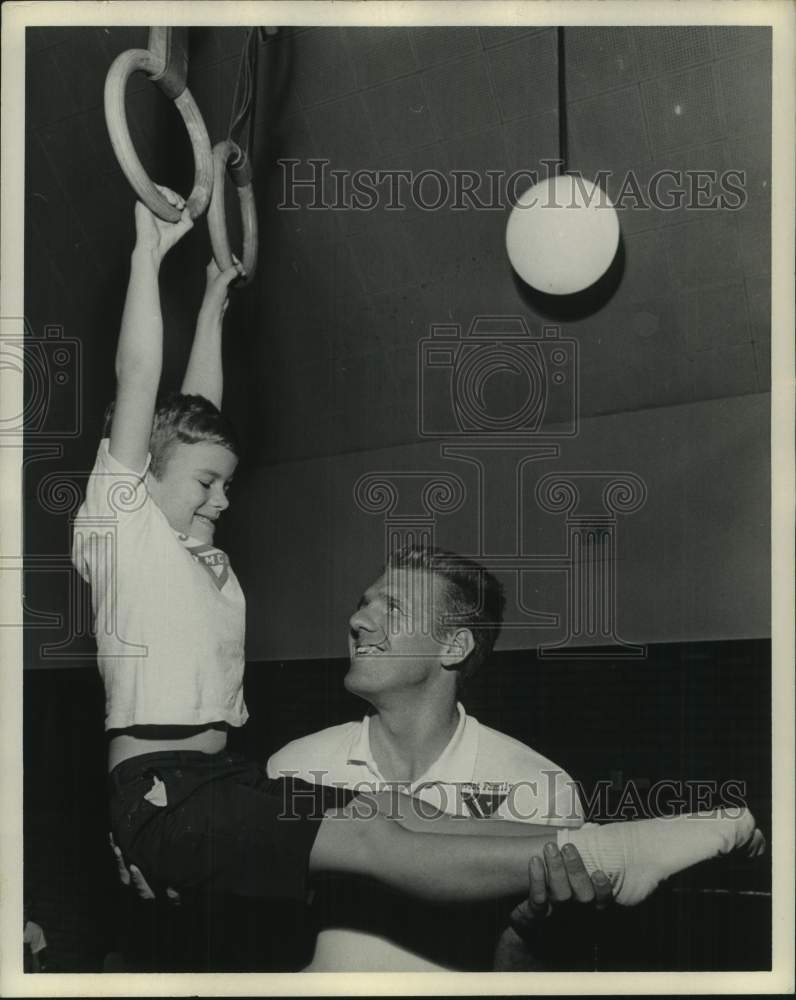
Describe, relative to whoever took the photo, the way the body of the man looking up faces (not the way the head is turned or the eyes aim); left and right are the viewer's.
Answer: facing the viewer and to the left of the viewer

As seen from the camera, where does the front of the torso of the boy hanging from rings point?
to the viewer's right

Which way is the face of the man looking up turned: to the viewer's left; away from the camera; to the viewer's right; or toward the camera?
to the viewer's left
